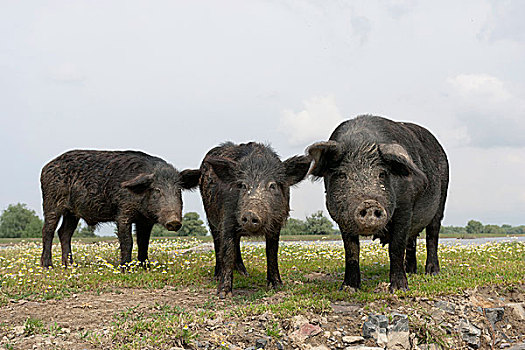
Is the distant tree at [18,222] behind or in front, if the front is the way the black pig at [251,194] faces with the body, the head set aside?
behind

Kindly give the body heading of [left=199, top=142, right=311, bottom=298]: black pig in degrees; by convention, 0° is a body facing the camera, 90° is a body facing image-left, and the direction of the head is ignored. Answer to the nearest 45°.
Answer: approximately 0°

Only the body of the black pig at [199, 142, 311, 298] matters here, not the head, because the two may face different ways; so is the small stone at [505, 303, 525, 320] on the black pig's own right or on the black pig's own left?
on the black pig's own left

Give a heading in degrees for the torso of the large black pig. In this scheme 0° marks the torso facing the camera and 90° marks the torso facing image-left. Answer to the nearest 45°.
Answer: approximately 45°

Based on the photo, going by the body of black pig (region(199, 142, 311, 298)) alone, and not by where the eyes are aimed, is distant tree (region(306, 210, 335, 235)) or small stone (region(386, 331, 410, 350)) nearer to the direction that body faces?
the small stone

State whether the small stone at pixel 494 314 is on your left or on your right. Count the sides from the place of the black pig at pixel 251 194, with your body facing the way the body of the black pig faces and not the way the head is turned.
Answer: on your left

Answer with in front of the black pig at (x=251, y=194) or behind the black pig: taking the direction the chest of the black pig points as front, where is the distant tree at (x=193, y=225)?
behind

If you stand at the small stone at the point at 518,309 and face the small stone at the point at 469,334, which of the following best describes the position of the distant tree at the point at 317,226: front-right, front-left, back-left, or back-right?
back-right
